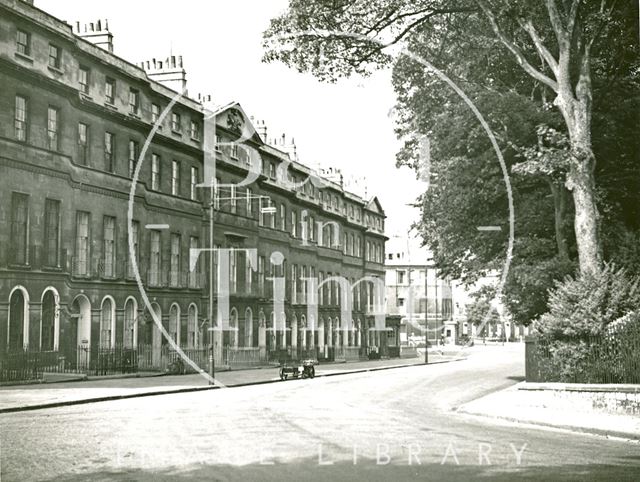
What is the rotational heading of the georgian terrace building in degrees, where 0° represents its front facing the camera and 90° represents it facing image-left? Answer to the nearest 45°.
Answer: approximately 315°

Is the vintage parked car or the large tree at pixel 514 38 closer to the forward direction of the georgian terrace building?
the large tree

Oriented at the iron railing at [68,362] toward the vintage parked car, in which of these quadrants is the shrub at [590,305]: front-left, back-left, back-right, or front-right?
front-right

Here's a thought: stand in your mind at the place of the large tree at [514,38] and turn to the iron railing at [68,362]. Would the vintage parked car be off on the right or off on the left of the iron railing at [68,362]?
right

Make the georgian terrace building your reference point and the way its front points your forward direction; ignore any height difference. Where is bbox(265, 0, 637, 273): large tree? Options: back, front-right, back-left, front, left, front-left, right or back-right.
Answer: front

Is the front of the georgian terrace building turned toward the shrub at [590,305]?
yes

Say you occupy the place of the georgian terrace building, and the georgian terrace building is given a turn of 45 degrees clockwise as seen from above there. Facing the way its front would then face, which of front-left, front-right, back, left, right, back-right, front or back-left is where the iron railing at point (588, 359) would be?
front-left

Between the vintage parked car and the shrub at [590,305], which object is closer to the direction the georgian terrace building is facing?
the shrub

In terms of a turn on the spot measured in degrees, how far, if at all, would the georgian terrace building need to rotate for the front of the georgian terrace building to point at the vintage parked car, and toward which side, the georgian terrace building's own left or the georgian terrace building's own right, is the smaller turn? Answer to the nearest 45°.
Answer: approximately 45° to the georgian terrace building's own left
